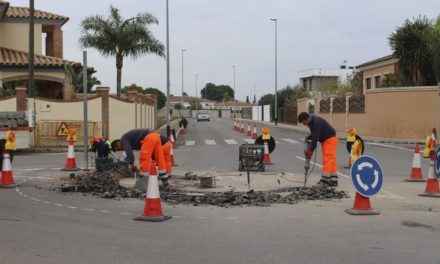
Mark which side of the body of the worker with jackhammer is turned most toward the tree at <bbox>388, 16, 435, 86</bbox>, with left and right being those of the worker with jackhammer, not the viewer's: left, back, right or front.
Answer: right

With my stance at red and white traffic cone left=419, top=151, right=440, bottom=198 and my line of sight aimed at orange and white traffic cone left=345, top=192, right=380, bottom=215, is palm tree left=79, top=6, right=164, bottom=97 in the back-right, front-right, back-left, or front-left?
back-right

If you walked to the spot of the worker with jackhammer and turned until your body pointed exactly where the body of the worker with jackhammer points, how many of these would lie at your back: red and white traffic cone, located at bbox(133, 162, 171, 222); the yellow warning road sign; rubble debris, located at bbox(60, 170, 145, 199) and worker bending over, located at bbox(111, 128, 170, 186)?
0

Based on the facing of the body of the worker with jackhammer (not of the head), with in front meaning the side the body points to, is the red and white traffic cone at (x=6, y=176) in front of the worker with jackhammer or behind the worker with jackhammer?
in front

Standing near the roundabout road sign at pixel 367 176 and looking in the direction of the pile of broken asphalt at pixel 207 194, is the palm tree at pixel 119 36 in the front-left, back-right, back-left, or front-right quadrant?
front-right

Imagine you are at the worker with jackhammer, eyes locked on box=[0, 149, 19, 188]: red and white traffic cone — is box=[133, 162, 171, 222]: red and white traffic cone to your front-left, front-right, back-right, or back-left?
front-left

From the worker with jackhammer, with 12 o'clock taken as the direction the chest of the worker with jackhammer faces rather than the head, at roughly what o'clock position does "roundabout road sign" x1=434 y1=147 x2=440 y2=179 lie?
The roundabout road sign is roughly at 7 o'clock from the worker with jackhammer.

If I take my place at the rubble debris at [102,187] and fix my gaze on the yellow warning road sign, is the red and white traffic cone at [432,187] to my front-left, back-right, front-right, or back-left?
back-right

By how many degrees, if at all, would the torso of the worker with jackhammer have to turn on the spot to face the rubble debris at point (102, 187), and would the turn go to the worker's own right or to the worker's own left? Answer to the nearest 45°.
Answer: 0° — they already face it

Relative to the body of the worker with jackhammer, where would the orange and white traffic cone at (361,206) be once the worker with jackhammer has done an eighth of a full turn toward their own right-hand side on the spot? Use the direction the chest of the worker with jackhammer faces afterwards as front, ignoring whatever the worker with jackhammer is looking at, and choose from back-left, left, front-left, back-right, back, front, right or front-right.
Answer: back-left

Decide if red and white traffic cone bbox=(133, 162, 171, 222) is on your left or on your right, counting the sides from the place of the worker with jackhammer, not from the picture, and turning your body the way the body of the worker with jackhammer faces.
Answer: on your left

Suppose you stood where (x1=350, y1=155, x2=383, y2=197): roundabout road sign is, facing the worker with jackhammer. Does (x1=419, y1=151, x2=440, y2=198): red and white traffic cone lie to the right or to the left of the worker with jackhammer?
right

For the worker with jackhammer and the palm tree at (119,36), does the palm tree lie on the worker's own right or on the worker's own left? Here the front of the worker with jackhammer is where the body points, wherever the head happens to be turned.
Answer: on the worker's own right

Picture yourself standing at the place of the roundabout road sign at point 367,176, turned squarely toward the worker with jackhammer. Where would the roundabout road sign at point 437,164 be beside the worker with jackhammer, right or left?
right

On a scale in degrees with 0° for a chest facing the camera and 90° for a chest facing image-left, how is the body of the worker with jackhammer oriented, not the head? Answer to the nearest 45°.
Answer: approximately 90°

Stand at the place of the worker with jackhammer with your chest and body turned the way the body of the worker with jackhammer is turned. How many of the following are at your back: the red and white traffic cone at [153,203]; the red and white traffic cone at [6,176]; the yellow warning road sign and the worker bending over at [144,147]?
0

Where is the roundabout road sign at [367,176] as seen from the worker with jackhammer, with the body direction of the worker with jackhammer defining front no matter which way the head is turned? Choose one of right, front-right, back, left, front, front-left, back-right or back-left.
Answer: left
